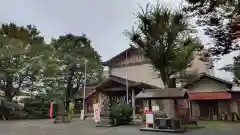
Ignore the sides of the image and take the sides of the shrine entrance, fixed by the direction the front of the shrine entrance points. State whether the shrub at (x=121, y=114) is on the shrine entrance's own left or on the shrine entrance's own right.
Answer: on the shrine entrance's own left

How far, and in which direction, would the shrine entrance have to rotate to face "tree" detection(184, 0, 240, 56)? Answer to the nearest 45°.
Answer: approximately 45° to its left

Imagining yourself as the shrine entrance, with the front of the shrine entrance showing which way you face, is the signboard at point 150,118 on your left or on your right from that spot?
on your left

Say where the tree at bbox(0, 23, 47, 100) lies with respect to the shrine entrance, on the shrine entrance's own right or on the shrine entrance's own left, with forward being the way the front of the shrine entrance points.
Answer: on the shrine entrance's own right

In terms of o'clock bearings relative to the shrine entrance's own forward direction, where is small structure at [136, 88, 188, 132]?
The small structure is roughly at 10 o'clock from the shrine entrance.

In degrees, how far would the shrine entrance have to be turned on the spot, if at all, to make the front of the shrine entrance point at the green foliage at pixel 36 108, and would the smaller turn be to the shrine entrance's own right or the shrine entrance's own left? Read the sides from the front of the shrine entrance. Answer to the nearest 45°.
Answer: approximately 90° to the shrine entrance's own right

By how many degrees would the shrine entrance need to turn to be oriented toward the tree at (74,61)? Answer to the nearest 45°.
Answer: approximately 90° to its right

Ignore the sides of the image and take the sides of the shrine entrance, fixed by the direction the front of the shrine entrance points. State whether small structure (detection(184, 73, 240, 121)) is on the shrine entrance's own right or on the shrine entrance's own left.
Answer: on the shrine entrance's own left

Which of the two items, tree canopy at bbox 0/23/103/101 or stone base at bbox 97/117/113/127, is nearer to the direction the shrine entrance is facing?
the stone base

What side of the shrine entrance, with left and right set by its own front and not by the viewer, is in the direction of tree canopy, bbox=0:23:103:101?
right

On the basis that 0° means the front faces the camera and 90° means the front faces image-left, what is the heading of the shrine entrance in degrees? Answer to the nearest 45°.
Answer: approximately 45°
